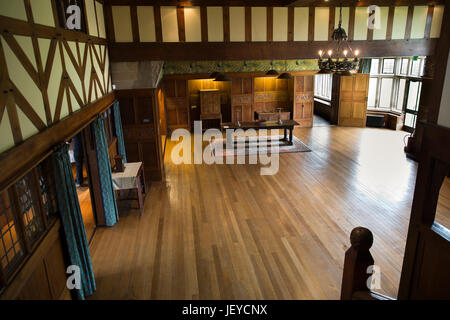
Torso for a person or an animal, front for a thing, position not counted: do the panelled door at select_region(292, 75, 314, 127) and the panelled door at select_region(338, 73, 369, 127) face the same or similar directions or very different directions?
same or similar directions

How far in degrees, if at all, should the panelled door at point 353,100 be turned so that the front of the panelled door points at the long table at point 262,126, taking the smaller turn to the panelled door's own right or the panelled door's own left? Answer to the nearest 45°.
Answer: approximately 45° to the panelled door's own right

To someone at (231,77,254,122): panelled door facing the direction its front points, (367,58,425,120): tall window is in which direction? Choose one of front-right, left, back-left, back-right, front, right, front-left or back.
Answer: left

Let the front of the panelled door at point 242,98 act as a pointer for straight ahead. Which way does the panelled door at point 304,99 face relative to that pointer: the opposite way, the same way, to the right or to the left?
the same way

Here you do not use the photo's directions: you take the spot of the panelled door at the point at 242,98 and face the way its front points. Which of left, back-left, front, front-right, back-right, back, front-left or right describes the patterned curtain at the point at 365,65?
left

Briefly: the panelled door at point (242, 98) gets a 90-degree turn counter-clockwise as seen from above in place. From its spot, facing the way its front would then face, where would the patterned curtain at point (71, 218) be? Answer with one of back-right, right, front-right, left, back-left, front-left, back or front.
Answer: right

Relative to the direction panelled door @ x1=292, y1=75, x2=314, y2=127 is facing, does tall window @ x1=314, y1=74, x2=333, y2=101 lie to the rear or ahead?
to the rear

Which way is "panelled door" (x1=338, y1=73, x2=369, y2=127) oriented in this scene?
toward the camera

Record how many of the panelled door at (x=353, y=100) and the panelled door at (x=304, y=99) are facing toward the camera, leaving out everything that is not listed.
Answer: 2

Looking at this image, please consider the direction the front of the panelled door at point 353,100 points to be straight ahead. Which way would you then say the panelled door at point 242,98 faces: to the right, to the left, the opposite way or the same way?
the same way

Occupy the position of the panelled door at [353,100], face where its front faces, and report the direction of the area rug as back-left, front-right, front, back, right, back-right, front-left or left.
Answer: front-right

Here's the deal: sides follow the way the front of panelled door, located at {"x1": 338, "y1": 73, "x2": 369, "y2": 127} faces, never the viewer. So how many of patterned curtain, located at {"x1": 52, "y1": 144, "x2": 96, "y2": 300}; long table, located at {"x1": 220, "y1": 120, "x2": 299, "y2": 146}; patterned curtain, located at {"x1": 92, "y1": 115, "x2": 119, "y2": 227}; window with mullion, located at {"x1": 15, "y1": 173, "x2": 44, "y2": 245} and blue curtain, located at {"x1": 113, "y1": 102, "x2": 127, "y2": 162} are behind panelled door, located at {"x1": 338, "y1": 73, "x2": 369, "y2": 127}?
0

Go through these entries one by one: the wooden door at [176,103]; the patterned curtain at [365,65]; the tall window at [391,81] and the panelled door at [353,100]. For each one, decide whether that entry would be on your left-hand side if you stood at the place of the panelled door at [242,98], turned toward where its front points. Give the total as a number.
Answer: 3

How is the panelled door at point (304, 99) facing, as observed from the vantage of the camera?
facing the viewer

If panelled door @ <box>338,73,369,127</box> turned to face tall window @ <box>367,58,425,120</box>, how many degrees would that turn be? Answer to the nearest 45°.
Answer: approximately 90° to its left

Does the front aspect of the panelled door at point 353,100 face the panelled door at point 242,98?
no

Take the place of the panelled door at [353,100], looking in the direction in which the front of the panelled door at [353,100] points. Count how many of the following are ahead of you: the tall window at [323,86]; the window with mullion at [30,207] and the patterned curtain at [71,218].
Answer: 2

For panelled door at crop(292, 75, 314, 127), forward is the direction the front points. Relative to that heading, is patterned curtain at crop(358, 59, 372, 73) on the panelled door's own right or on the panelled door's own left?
on the panelled door's own left

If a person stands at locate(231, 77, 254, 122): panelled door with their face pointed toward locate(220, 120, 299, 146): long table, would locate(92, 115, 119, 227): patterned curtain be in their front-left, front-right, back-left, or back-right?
front-right

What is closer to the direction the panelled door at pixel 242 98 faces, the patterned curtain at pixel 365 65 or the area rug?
the area rug
